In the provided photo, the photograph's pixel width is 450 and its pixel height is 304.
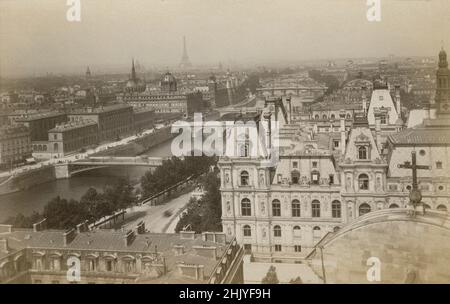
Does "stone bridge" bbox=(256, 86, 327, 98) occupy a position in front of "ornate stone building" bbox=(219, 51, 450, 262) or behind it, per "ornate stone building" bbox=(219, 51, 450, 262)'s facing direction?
behind

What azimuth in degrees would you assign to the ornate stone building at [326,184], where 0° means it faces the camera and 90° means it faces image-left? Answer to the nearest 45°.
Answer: approximately 0°

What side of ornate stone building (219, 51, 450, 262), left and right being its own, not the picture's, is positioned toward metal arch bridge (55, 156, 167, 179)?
right
